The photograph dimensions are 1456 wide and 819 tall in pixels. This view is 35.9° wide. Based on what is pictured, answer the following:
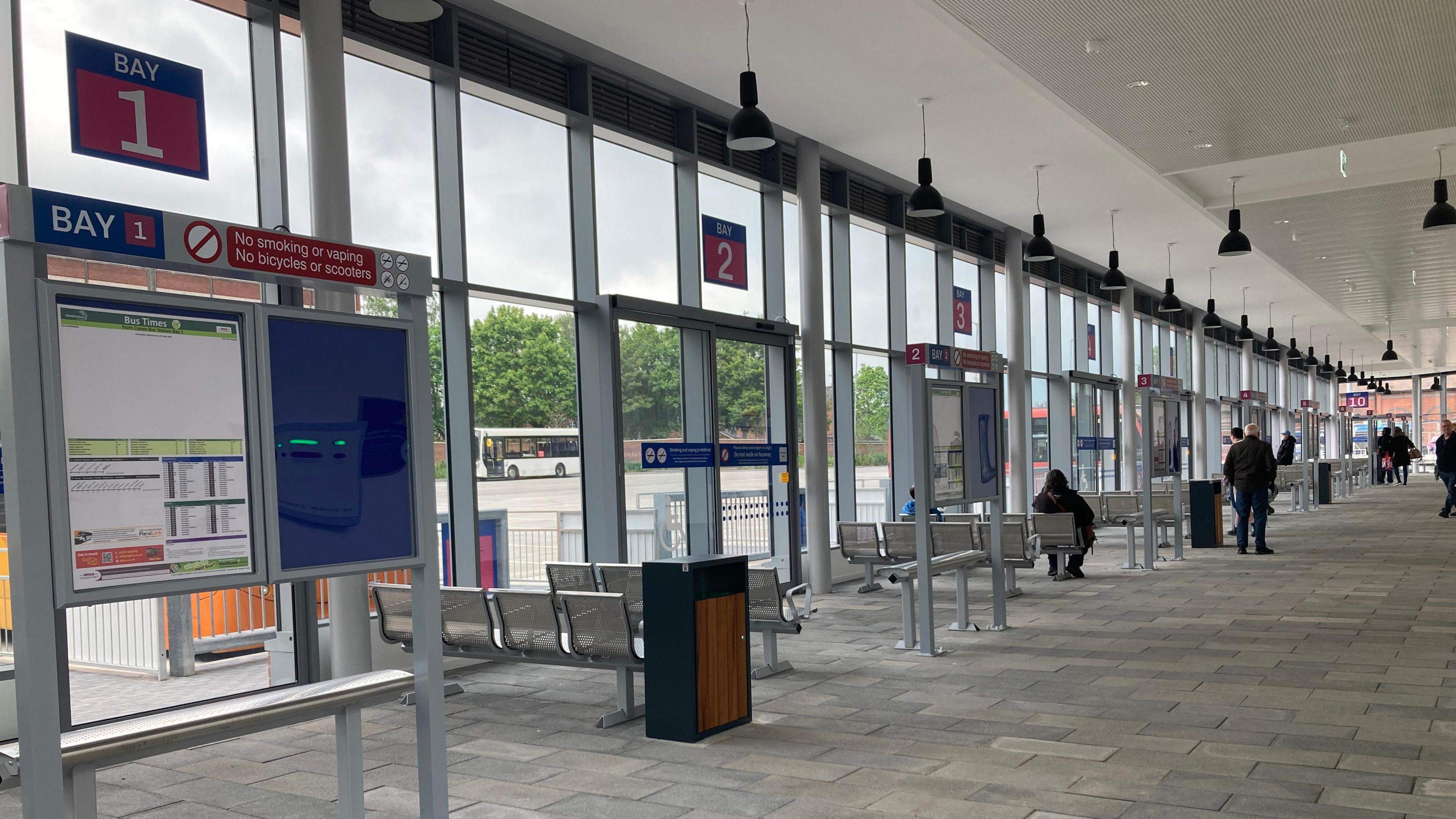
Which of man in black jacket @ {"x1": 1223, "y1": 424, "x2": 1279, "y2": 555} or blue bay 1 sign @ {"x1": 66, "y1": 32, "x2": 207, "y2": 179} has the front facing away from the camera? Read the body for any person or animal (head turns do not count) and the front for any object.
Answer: the man in black jacket

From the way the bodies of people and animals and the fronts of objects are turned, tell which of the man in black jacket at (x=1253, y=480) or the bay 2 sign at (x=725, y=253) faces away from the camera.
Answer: the man in black jacket

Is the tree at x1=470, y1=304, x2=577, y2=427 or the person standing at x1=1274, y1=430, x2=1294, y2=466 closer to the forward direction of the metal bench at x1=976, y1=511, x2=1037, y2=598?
the person standing

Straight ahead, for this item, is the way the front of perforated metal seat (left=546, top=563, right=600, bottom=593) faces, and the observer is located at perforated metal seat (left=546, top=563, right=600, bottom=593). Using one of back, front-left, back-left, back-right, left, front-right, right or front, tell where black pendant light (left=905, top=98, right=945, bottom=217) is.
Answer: front

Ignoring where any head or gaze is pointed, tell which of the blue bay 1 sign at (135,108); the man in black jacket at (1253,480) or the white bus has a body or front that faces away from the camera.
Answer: the man in black jacket

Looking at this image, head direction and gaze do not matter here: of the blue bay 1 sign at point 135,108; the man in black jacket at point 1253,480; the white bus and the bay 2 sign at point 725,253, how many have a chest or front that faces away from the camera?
1

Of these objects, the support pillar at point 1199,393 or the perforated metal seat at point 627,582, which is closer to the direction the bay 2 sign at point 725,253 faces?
the perforated metal seat

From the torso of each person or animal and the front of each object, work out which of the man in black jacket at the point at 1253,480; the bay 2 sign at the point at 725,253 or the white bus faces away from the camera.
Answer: the man in black jacket

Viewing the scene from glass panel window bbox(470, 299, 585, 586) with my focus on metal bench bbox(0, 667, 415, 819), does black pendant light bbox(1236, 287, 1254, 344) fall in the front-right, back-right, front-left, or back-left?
back-left

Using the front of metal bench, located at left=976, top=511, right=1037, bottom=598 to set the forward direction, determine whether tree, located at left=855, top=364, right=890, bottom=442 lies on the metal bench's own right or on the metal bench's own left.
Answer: on the metal bench's own left

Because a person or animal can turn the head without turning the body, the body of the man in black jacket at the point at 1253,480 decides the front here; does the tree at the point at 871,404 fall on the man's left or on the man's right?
on the man's left
